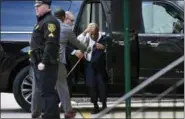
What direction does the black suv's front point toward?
to the viewer's right

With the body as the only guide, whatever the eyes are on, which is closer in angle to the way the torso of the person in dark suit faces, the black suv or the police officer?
the police officer

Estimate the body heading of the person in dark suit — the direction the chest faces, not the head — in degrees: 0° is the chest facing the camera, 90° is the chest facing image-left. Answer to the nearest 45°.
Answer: approximately 0°
